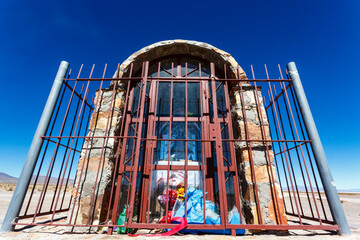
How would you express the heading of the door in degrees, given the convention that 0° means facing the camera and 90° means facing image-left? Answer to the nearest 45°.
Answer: approximately 0°

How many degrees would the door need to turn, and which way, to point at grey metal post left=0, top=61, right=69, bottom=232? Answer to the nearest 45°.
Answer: approximately 90° to its right

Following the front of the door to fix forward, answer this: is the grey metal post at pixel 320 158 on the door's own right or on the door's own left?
on the door's own left
